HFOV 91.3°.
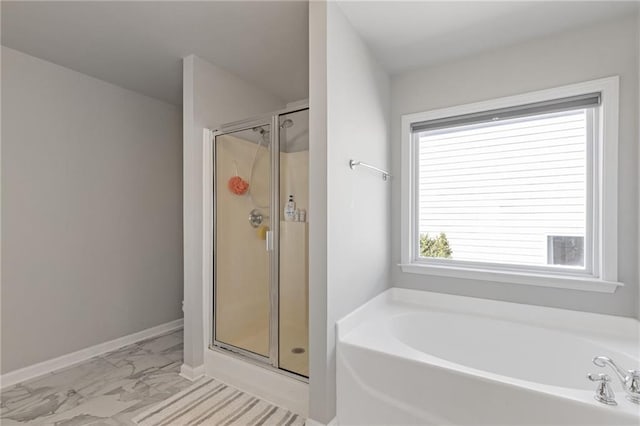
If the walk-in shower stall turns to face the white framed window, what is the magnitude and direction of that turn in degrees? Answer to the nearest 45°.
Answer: approximately 135° to its left

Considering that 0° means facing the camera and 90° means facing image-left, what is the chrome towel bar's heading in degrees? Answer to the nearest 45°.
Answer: approximately 315°

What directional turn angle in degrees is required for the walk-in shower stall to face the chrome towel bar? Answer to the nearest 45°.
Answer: approximately 135° to its left

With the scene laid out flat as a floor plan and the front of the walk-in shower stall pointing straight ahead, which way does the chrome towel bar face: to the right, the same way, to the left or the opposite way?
to the left

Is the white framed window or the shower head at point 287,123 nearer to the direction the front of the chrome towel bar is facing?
the white framed window

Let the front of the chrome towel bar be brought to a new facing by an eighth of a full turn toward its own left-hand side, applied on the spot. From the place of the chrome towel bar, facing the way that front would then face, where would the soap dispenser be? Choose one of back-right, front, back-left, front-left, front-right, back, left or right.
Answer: back

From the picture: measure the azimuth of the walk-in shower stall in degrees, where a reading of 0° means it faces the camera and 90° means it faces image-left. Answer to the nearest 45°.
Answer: approximately 45°

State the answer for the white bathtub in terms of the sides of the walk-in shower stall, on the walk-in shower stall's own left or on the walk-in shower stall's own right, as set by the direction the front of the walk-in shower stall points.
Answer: on the walk-in shower stall's own left

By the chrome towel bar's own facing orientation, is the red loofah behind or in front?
behind

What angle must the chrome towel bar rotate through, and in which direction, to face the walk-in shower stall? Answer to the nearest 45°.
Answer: approximately 135° to its right
